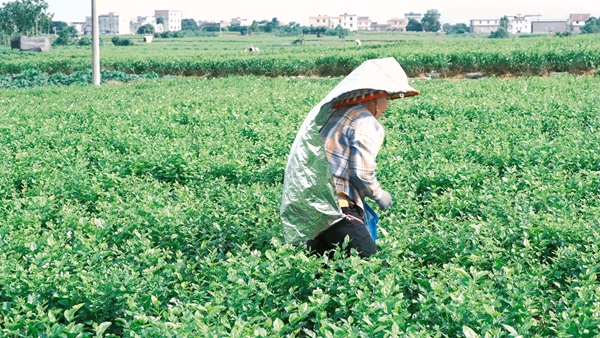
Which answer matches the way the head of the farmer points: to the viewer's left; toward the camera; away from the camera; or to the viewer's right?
to the viewer's right

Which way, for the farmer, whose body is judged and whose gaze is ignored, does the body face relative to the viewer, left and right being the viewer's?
facing to the right of the viewer
